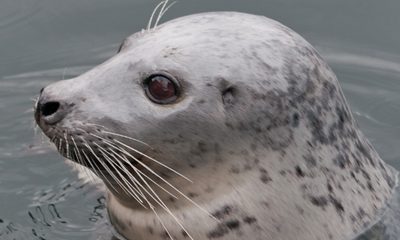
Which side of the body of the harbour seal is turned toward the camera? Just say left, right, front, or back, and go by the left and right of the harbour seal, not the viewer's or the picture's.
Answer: left
